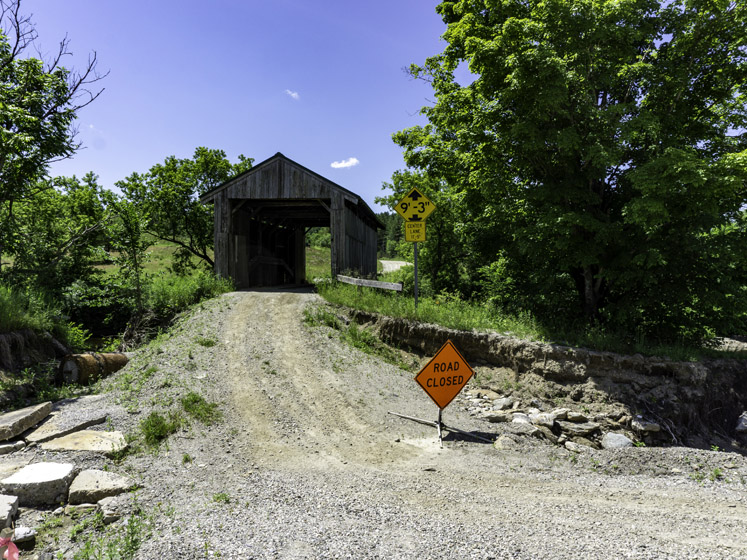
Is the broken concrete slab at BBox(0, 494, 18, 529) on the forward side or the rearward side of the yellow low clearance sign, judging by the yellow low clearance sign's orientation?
on the forward side

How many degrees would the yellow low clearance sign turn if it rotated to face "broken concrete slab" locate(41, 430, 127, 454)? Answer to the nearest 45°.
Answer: approximately 45° to its right

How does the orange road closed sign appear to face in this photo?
toward the camera

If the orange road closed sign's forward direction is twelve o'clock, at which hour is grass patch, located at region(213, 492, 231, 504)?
The grass patch is roughly at 1 o'clock from the orange road closed sign.

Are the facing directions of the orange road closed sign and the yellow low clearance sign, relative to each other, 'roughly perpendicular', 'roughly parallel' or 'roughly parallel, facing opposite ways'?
roughly parallel

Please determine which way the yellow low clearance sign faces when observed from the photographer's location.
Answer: facing the viewer

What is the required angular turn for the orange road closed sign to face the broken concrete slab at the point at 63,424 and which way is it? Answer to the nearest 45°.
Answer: approximately 90° to its right

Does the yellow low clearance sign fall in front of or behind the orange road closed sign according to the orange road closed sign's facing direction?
behind

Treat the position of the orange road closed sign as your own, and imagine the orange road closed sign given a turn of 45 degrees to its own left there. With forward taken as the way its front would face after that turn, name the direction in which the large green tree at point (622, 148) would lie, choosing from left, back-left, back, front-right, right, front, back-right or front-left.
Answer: left

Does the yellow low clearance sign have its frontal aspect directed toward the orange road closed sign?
yes

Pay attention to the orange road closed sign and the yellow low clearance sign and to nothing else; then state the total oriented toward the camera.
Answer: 2

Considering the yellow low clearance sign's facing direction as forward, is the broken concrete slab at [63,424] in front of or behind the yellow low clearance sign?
in front

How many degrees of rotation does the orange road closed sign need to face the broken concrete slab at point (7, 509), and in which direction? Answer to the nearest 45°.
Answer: approximately 45° to its right

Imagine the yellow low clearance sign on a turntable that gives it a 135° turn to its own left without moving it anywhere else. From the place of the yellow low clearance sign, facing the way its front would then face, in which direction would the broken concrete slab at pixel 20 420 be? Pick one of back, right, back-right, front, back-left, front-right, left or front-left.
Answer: back
